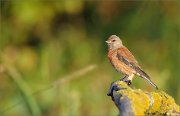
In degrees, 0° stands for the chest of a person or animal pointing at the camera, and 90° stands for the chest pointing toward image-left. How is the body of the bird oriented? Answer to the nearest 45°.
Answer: approximately 90°
